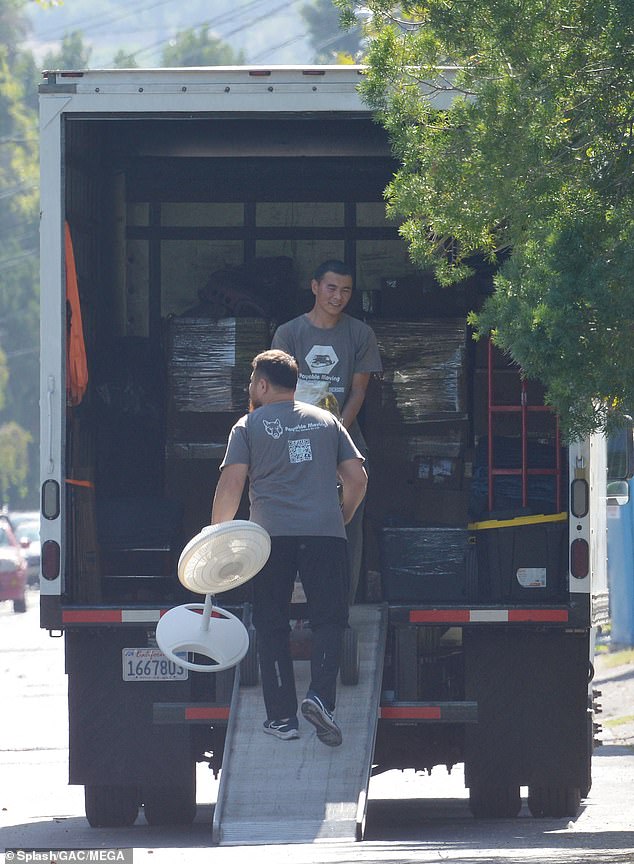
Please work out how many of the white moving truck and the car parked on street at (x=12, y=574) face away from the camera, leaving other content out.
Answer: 1

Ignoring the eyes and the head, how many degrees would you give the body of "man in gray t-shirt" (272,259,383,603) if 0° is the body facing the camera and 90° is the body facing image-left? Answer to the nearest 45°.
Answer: approximately 0°

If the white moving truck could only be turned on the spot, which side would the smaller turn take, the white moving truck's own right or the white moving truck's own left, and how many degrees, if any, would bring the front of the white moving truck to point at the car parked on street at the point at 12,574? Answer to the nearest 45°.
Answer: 0° — it already faces it

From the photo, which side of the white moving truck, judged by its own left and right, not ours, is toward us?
back

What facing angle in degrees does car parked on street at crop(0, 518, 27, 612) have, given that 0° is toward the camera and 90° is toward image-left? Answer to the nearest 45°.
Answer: approximately 0°

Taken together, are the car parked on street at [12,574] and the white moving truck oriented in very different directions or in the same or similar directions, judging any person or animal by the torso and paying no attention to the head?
very different directions

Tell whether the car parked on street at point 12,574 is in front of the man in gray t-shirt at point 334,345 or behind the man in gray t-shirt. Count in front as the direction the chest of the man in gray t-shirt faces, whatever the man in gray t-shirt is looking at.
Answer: behind
